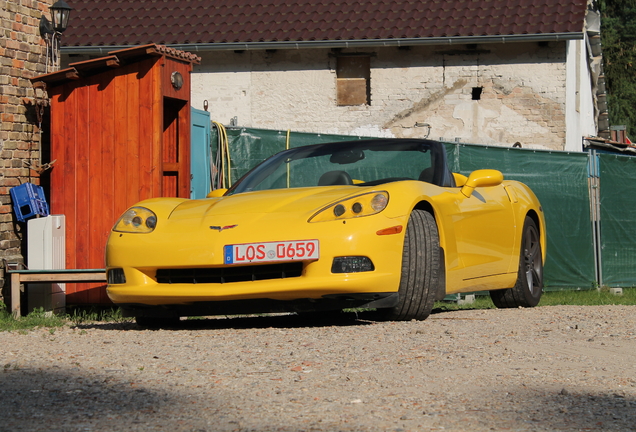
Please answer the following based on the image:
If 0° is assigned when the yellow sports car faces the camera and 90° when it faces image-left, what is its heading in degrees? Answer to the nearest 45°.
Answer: approximately 45°

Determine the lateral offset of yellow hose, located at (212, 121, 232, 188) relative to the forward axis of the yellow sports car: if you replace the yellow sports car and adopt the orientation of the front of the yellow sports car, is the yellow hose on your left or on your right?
on your right

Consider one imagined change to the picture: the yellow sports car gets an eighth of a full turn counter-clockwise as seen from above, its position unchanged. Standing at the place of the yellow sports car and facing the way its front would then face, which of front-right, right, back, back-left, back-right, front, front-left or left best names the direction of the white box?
back-right

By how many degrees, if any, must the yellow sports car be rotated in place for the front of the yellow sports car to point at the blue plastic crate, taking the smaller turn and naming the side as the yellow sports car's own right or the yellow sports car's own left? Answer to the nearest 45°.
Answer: approximately 90° to the yellow sports car's own right

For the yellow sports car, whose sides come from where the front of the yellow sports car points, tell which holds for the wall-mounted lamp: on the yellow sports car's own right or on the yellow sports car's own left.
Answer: on the yellow sports car's own right

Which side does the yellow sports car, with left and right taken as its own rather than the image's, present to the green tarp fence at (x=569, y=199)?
back
